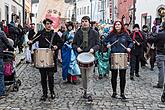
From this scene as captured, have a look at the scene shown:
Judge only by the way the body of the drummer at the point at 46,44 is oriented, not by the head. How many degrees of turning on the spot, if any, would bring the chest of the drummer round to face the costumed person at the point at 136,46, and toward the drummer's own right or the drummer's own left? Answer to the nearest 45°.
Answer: approximately 135° to the drummer's own left

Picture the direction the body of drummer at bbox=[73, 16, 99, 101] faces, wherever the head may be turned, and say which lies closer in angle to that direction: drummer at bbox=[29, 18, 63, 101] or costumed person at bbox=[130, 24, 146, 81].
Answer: the drummer

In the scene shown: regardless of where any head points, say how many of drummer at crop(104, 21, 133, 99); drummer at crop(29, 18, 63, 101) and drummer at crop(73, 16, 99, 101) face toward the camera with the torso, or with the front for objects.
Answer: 3

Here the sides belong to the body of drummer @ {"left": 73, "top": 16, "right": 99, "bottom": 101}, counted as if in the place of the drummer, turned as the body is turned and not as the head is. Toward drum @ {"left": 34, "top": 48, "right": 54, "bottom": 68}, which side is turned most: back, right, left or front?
right

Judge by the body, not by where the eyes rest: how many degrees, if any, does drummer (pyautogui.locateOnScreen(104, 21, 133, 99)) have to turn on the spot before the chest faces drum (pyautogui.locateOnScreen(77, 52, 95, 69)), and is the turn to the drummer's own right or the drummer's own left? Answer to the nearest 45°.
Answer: approximately 45° to the drummer's own right

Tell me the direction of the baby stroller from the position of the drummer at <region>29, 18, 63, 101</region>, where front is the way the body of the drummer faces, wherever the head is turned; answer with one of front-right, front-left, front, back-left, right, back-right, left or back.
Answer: back-right

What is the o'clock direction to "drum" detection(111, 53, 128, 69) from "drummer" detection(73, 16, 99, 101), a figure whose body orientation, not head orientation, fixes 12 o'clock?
The drum is roughly at 9 o'clock from the drummer.

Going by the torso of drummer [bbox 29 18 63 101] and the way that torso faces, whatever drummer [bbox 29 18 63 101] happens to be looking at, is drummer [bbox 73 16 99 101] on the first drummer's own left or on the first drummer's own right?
on the first drummer's own left

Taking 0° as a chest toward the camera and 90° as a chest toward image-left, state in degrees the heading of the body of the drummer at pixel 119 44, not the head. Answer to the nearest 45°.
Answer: approximately 0°

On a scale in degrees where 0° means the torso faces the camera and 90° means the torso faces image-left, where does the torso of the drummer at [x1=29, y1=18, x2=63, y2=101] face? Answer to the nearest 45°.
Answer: approximately 0°
